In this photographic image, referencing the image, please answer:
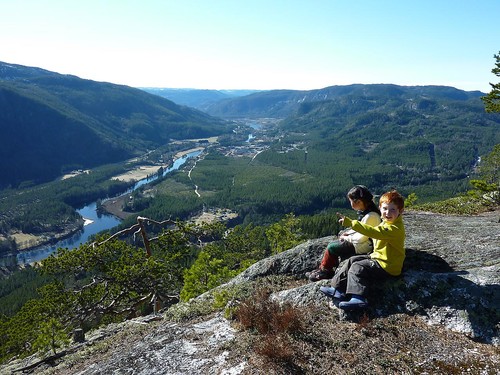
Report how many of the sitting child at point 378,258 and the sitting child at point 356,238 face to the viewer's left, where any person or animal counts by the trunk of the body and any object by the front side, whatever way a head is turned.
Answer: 2

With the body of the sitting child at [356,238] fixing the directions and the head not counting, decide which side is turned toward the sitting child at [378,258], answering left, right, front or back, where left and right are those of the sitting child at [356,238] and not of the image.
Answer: left

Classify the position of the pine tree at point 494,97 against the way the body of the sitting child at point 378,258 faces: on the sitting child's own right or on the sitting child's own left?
on the sitting child's own right

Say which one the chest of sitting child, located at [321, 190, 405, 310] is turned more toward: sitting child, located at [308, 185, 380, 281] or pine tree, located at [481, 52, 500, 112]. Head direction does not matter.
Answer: the sitting child

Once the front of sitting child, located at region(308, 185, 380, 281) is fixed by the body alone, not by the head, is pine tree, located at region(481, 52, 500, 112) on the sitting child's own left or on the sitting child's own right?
on the sitting child's own right

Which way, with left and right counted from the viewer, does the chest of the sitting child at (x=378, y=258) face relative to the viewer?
facing to the left of the viewer

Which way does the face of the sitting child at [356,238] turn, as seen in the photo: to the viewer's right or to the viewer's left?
to the viewer's left

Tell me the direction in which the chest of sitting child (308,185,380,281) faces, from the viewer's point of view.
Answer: to the viewer's left
